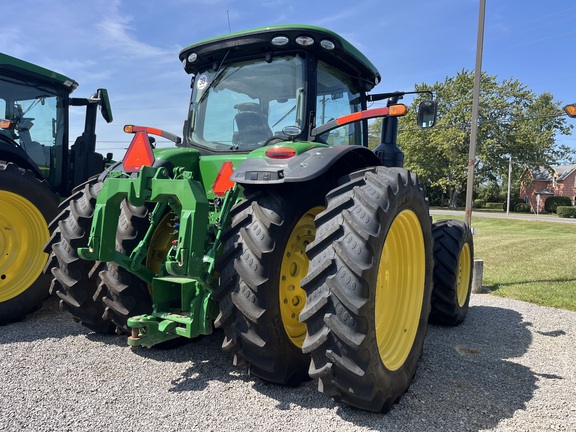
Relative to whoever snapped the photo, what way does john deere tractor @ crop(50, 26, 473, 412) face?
facing away from the viewer and to the right of the viewer

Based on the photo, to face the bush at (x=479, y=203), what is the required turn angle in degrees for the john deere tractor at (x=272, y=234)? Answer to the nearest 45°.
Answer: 0° — it already faces it

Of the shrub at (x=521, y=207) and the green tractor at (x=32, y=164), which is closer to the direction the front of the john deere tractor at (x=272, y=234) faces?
the shrub

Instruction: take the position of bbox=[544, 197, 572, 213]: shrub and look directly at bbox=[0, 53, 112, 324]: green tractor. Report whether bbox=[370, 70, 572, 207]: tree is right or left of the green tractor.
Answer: right

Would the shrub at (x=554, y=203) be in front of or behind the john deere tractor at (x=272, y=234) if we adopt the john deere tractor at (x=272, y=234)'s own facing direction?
in front

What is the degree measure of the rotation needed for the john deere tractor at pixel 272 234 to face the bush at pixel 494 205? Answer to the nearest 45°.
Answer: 0° — it already faces it

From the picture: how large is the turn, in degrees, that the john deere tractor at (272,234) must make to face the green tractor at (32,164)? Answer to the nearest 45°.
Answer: approximately 90° to its left

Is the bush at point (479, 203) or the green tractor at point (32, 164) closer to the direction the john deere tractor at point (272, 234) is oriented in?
the bush
